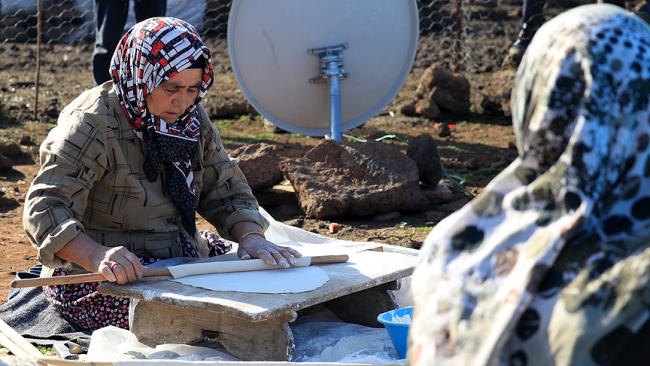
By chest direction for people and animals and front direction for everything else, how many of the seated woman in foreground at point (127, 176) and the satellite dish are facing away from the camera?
1

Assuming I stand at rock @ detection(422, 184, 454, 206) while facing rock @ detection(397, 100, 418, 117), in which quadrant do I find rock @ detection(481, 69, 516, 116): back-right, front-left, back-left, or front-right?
front-right

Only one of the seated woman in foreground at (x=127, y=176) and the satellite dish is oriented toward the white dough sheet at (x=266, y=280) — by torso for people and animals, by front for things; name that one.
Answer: the seated woman in foreground

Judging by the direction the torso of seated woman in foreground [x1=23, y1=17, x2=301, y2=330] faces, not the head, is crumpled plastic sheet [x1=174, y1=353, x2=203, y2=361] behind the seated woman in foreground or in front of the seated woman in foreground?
in front

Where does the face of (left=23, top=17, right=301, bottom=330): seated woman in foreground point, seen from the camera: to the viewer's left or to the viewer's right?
to the viewer's right

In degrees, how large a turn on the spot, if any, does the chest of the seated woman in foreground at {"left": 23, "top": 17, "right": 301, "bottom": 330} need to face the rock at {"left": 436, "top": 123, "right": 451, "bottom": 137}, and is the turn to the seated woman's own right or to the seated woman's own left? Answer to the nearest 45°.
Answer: approximately 90° to the seated woman's own left

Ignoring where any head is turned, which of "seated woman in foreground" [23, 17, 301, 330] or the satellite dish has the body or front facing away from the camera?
the satellite dish

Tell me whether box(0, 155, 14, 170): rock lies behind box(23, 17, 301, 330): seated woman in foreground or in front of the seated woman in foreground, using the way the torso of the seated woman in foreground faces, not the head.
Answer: behind

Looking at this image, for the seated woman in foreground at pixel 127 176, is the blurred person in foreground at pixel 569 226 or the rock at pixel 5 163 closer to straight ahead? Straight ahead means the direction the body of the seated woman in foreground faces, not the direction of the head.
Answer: the blurred person in foreground

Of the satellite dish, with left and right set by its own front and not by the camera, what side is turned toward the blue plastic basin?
back

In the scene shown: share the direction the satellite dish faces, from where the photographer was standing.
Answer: facing away from the viewer

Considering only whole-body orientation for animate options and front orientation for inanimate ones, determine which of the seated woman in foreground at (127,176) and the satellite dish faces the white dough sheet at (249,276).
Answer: the seated woman in foreground

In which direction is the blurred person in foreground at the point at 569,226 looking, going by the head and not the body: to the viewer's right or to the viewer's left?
to the viewer's left

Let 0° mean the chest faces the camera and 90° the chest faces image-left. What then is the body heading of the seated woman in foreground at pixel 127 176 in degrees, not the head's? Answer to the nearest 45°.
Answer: approximately 315°

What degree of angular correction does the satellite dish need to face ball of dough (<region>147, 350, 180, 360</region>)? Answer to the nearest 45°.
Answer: approximately 180°

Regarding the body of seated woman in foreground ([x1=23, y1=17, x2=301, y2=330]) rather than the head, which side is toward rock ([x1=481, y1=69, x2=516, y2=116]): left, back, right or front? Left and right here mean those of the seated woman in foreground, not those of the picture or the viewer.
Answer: left
